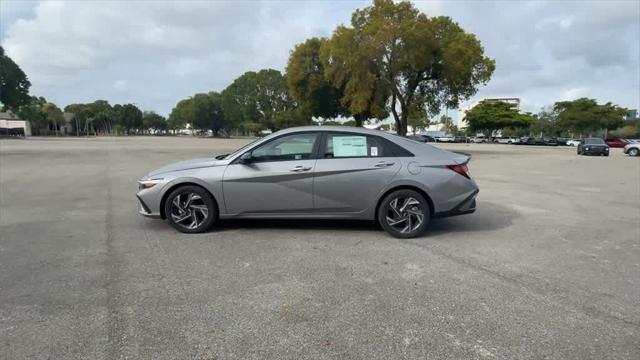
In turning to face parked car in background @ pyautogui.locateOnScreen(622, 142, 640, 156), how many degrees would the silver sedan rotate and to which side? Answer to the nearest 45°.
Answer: approximately 135° to its right

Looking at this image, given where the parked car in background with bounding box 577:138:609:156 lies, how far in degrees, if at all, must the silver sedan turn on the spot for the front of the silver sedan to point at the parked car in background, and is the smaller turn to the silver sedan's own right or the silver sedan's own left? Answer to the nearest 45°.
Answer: approximately 135° to the silver sedan's own right

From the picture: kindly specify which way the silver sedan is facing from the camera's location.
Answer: facing to the left of the viewer

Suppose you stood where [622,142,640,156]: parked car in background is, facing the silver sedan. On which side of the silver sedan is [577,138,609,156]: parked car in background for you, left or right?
right

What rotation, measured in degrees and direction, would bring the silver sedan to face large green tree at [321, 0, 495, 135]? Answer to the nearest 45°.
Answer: approximately 90° to its right

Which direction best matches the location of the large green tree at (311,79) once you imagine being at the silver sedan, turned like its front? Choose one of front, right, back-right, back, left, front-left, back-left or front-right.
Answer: right

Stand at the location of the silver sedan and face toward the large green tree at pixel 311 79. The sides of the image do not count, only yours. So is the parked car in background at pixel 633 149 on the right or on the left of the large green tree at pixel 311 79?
right

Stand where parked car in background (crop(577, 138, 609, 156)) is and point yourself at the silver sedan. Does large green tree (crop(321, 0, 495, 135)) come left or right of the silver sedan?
right

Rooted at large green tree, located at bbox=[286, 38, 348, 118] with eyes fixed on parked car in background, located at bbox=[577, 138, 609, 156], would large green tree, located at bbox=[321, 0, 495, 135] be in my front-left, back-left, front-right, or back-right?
front-right
